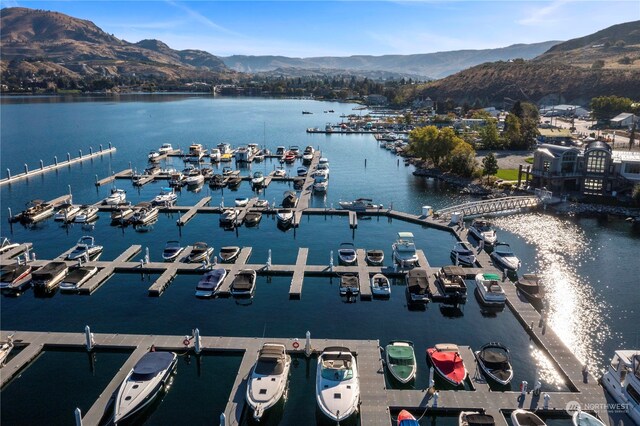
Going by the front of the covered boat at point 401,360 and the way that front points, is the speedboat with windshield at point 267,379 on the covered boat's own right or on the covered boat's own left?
on the covered boat's own right

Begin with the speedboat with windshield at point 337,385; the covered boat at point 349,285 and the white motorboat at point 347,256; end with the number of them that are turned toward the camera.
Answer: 2

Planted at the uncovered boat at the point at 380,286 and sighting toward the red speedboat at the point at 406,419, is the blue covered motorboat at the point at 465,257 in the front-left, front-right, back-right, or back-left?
back-left

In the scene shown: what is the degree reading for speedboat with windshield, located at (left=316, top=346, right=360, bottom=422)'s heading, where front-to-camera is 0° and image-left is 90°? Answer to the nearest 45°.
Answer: approximately 0°

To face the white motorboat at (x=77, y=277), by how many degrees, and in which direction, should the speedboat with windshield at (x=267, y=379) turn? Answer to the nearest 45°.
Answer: approximately 135° to its right

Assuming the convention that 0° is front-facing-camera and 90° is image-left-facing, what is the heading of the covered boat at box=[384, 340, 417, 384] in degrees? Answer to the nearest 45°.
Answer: approximately 0°

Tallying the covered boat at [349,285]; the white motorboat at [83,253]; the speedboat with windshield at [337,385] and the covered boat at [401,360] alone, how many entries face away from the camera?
1

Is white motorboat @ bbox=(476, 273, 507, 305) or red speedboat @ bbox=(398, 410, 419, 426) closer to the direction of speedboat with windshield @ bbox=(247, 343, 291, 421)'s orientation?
the red speedboat
